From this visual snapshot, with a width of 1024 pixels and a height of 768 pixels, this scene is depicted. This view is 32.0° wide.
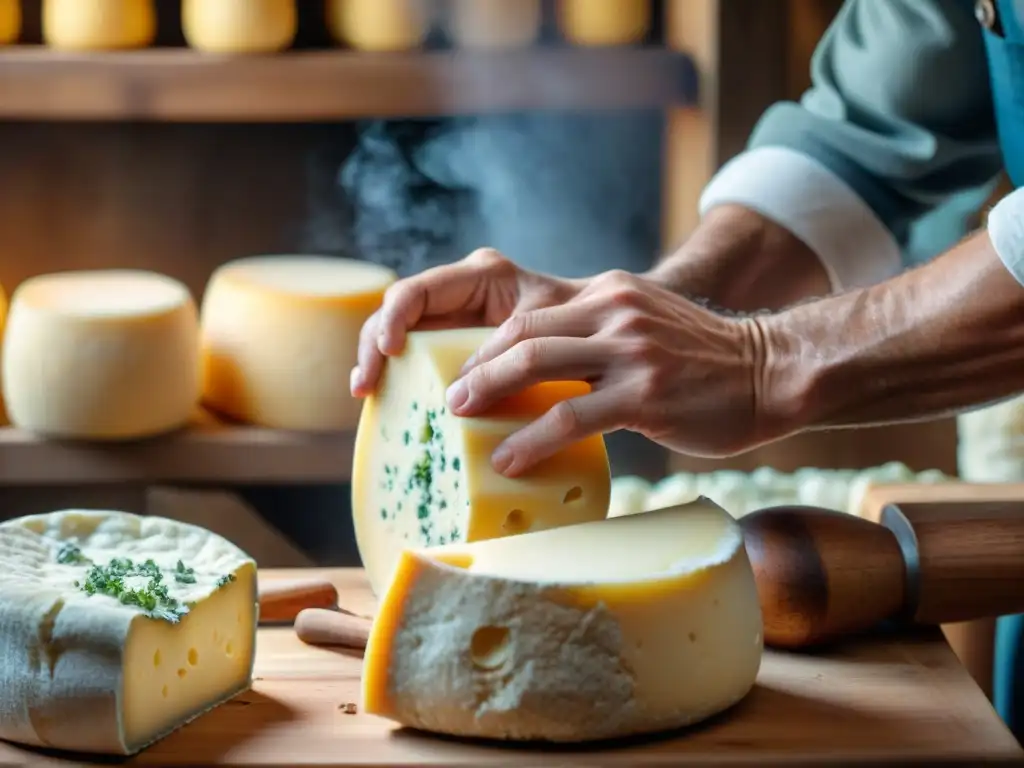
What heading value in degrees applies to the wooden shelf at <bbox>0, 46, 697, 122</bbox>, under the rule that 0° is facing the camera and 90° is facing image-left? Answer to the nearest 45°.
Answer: approximately 0°

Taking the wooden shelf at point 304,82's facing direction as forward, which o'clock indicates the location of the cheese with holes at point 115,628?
The cheese with holes is roughly at 12 o'clock from the wooden shelf.
